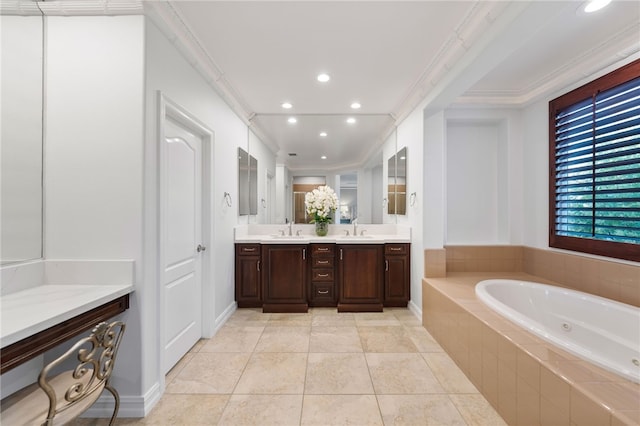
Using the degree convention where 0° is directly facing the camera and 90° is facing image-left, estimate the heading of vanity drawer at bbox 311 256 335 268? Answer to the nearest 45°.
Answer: approximately 0°

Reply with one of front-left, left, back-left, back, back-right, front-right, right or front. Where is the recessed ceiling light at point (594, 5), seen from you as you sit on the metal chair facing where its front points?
back

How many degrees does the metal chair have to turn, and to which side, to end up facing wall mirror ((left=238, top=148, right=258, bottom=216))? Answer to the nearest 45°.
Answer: approximately 90° to its right

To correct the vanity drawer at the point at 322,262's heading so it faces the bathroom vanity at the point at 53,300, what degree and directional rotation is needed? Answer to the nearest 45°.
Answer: approximately 45° to its right

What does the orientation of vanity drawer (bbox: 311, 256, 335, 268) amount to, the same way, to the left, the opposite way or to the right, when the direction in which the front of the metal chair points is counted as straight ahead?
to the left

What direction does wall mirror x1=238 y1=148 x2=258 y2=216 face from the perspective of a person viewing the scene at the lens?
facing to the right of the viewer

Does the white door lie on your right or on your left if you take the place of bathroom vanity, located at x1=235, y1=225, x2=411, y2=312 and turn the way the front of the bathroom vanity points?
on your right

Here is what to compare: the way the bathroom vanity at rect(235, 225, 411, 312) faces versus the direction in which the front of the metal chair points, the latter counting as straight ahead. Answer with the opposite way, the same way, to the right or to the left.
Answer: to the left

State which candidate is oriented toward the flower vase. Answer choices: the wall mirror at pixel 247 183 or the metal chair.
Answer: the wall mirror

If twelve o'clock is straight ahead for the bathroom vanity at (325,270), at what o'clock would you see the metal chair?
The metal chair is roughly at 1 o'clock from the bathroom vanity.
